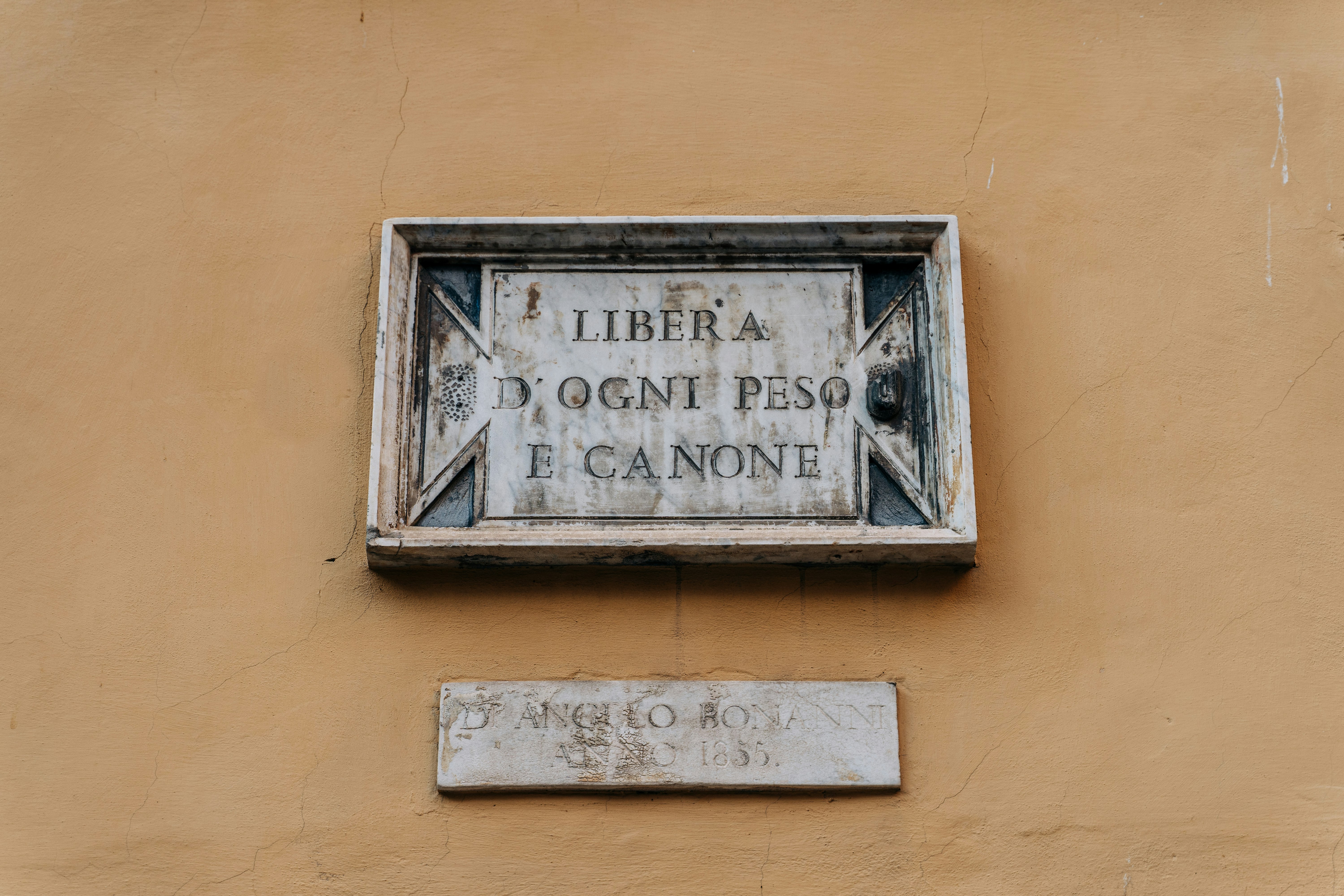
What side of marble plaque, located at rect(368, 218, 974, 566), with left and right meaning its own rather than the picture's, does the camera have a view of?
front

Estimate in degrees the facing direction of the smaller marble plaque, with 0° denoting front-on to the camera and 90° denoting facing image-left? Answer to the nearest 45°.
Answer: approximately 0°

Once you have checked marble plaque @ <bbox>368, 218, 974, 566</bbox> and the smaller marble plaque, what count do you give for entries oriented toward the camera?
2

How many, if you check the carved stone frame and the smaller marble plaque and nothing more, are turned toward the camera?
2
